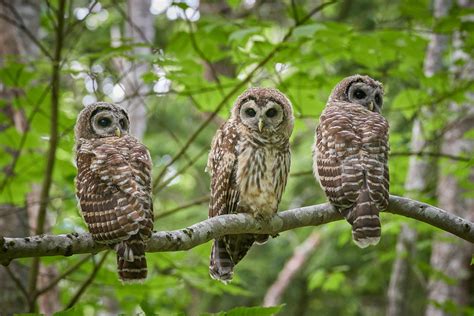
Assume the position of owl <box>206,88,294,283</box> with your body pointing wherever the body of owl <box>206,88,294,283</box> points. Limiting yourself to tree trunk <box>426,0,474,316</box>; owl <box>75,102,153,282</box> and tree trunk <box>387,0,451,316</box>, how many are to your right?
1

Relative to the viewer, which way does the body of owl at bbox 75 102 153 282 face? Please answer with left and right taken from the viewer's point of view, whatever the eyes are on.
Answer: facing away from the viewer and to the left of the viewer

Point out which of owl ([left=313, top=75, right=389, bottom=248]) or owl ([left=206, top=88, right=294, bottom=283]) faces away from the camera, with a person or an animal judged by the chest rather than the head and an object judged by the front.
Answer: owl ([left=313, top=75, right=389, bottom=248])

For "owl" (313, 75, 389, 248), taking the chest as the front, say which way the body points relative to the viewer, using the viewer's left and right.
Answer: facing away from the viewer

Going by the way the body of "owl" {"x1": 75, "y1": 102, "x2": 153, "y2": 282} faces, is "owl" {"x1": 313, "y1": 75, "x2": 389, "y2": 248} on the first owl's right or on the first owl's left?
on the first owl's right

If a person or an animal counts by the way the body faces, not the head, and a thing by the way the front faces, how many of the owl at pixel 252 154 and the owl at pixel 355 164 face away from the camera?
1

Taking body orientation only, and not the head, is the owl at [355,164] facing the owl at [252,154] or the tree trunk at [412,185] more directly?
the tree trunk

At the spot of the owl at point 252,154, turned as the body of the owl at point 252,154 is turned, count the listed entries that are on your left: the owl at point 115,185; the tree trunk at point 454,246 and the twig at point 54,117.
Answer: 1

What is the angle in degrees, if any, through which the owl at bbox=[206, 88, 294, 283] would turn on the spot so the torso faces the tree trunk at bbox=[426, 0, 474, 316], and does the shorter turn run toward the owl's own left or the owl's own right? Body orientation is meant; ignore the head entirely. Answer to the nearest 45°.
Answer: approximately 90° to the owl's own left

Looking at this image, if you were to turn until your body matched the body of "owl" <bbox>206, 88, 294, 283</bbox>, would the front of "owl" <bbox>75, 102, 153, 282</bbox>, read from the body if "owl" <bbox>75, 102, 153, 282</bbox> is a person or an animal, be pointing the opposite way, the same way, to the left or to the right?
the opposite way

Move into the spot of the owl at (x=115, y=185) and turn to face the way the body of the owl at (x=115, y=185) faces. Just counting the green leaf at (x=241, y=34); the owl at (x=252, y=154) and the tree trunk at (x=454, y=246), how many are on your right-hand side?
3
